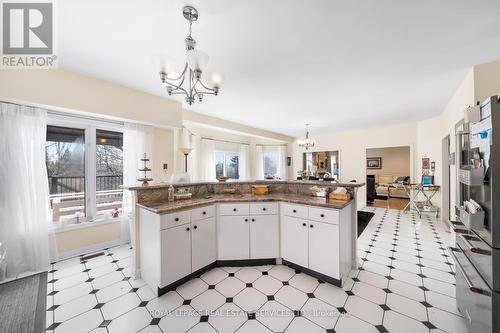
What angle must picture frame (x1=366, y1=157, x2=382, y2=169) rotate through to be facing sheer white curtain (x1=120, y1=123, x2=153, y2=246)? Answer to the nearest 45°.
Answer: approximately 45° to its right

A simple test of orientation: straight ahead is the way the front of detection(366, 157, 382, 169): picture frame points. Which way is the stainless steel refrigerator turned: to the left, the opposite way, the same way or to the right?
to the right

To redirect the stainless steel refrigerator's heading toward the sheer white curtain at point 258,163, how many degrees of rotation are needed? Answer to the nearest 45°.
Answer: approximately 45° to its right

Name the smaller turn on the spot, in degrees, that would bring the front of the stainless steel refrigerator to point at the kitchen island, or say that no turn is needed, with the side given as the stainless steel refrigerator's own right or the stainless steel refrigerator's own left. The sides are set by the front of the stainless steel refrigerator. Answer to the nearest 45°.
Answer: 0° — it already faces it

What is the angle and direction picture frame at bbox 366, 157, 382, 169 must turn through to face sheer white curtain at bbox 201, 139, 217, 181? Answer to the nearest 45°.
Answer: approximately 45° to its right

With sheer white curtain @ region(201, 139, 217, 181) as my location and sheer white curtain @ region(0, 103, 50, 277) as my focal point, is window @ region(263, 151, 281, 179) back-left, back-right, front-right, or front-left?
back-left

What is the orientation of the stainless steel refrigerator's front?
to the viewer's left

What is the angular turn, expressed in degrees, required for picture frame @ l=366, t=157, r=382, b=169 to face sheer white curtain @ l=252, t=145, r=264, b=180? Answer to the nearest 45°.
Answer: approximately 45° to its right

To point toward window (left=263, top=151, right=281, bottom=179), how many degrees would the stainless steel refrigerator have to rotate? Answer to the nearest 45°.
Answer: approximately 45° to its right

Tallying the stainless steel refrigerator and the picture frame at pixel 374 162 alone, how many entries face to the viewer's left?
1

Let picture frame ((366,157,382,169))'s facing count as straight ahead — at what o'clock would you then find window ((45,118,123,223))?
The window is roughly at 1 o'clock from the picture frame.

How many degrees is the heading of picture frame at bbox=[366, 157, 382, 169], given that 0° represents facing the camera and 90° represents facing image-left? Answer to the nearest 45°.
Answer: approximately 0°
